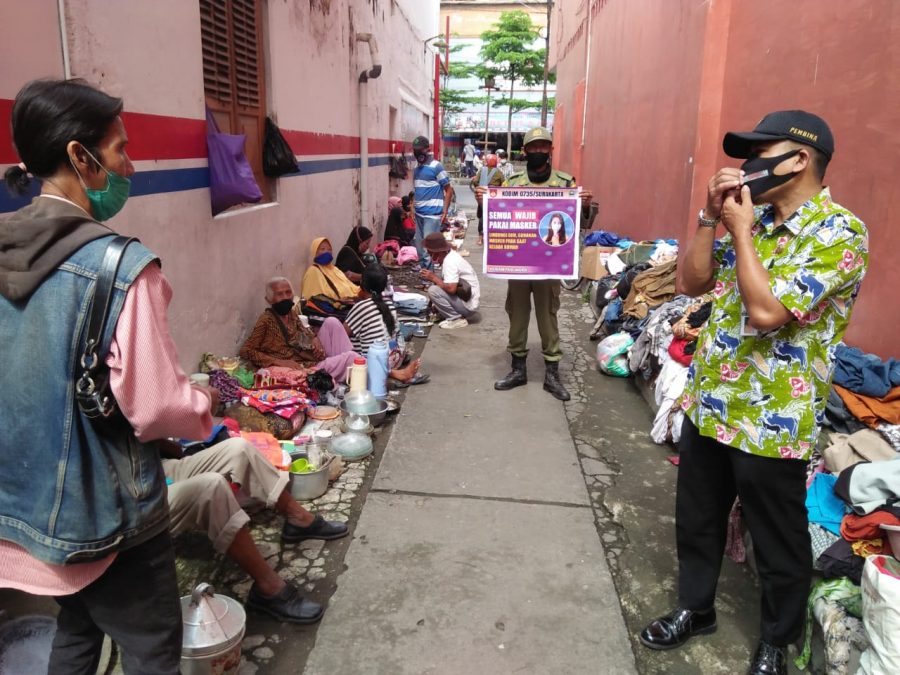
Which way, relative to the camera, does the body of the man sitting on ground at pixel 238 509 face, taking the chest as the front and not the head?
to the viewer's right

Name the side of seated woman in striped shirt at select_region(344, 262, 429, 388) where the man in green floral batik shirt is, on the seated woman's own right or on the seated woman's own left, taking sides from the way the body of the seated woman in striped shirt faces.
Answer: on the seated woman's own right

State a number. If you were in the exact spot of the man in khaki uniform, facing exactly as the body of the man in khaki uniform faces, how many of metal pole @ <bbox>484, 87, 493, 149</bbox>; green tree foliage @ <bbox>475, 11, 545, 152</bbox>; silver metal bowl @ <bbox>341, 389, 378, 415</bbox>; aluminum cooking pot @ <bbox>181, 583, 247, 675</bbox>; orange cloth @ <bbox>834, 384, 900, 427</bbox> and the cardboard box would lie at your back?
3

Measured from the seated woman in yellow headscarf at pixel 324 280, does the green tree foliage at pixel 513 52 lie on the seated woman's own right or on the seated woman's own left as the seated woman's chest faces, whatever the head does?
on the seated woman's own left

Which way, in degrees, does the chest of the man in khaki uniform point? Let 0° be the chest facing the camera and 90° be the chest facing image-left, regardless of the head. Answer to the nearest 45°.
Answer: approximately 0°

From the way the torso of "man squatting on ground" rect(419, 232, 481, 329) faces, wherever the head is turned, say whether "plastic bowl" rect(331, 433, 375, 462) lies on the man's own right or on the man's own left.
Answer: on the man's own left

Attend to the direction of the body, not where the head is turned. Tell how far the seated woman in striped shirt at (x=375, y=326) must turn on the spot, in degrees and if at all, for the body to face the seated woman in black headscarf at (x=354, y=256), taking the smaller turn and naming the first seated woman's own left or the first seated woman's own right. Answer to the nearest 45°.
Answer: approximately 45° to the first seated woman's own left

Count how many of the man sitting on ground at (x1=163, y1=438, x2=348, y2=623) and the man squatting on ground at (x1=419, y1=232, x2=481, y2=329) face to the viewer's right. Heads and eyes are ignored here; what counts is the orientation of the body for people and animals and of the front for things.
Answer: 1

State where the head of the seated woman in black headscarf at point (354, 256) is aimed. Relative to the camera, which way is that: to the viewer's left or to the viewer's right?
to the viewer's right

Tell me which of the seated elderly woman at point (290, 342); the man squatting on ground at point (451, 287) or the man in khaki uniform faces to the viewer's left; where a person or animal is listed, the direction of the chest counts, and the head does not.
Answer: the man squatting on ground

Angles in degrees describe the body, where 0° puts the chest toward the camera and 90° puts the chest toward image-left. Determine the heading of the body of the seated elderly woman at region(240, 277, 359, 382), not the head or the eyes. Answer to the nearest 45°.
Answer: approximately 315°

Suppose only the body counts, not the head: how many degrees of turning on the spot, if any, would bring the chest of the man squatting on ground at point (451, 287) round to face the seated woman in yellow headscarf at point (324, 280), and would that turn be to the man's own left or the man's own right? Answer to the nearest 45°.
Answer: approximately 45° to the man's own left

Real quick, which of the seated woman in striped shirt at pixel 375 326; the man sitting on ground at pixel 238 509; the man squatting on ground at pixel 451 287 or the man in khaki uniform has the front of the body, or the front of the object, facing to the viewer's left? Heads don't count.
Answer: the man squatting on ground at pixel 451 287

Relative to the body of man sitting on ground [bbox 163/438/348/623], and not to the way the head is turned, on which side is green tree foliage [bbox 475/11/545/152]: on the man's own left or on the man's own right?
on the man's own left

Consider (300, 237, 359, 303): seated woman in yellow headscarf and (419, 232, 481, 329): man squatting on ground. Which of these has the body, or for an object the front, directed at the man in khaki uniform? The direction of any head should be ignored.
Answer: the seated woman in yellow headscarf
